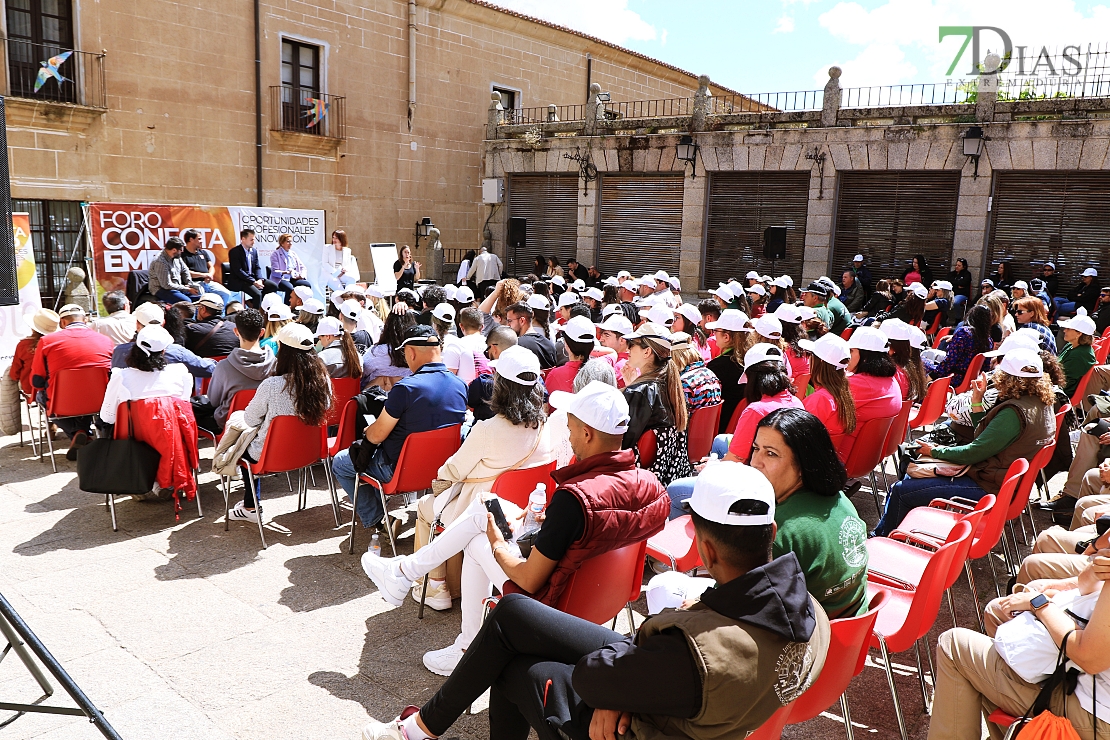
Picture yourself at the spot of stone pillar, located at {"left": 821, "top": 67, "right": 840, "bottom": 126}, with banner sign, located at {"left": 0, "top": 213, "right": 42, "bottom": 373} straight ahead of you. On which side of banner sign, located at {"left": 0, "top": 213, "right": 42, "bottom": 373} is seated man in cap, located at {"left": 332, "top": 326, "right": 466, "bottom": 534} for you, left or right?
left

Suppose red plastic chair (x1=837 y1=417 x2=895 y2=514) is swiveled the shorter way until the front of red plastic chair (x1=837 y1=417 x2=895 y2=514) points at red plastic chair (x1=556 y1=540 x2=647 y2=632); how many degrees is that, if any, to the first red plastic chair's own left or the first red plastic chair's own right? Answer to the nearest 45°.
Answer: approximately 135° to the first red plastic chair's own left

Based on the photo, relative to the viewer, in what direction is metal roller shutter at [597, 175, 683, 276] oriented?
toward the camera

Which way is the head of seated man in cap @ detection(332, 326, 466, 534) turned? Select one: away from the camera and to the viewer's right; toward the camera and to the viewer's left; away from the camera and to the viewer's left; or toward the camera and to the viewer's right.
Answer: away from the camera and to the viewer's left

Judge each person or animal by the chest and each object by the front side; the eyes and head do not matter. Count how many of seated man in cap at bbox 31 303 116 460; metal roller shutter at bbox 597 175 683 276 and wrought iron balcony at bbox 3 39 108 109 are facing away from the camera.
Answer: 1

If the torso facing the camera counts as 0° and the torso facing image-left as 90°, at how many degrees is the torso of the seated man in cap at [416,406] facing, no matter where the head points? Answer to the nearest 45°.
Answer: approximately 135°

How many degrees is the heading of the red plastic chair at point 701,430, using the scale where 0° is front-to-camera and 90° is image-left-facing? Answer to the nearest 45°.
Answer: approximately 135°

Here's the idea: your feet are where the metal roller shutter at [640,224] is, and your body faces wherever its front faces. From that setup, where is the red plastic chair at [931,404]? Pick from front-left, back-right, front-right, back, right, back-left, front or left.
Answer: front

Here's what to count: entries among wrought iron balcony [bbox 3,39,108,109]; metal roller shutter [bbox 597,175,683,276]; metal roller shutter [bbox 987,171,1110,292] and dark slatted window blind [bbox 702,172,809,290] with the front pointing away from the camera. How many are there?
0

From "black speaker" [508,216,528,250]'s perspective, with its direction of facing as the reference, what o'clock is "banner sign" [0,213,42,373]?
The banner sign is roughly at 1 o'clock from the black speaker.

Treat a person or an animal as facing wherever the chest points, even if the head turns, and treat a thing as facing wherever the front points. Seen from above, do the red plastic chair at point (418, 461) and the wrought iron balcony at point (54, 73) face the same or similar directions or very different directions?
very different directions

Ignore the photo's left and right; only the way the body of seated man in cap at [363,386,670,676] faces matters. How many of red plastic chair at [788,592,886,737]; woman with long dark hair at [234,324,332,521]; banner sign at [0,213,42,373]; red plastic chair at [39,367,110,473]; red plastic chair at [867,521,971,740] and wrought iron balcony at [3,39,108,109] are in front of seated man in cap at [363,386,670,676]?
4

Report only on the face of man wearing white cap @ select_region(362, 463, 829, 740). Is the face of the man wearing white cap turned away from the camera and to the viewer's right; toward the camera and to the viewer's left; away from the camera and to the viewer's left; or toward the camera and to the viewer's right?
away from the camera and to the viewer's left

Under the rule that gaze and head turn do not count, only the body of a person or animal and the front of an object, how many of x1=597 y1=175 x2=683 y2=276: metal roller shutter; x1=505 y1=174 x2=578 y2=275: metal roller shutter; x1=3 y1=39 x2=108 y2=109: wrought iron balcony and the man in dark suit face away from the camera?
0

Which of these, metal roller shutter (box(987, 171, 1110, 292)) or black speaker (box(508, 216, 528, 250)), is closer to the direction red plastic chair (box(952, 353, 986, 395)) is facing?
the black speaker

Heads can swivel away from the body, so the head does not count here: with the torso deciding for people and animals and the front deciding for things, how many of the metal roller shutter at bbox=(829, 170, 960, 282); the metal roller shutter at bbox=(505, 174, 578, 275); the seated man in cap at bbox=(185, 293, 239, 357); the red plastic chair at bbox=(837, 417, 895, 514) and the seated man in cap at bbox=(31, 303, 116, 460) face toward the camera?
2

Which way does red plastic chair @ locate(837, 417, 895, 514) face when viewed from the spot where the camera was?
facing away from the viewer and to the left of the viewer
